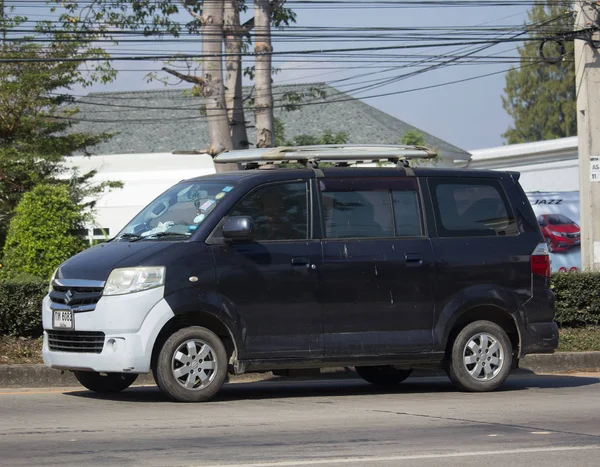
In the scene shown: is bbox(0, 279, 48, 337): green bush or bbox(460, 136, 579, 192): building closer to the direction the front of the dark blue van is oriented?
the green bush

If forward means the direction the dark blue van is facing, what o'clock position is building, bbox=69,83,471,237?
The building is roughly at 4 o'clock from the dark blue van.

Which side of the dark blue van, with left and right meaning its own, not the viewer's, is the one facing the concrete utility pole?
back

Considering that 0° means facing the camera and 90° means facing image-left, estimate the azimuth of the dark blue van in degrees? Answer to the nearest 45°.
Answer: approximately 45°

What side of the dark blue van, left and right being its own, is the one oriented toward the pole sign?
back

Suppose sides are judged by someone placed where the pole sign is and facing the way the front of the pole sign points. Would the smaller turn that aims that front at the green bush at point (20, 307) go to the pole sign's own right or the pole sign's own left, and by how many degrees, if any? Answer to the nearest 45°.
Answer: approximately 45° to the pole sign's own right

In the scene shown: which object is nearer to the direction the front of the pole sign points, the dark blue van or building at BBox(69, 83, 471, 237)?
the dark blue van

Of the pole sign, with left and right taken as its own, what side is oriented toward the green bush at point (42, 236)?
right
